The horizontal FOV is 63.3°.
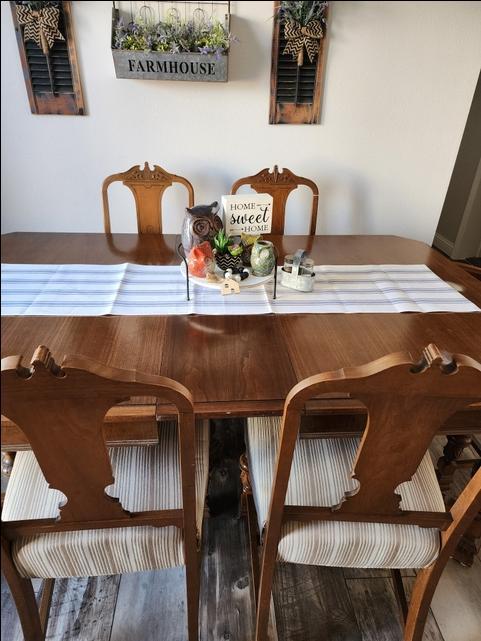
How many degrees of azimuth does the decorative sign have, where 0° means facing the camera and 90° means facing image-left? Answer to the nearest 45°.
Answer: approximately 0°

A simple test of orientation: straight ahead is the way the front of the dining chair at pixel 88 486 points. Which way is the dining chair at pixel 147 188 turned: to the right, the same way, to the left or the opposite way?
the opposite way

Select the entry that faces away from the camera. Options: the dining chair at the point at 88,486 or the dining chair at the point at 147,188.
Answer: the dining chair at the point at 88,486

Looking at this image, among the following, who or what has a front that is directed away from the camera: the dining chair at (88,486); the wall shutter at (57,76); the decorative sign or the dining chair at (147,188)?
the dining chair at (88,486)

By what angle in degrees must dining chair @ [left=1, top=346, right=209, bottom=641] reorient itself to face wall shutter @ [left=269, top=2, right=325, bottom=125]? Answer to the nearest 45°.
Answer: approximately 45° to its right

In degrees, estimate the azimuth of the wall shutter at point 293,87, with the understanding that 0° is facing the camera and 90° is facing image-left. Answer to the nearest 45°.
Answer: approximately 0°

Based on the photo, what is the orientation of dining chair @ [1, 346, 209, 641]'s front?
away from the camera

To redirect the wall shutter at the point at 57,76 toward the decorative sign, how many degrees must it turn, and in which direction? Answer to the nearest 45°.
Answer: approximately 45° to its left

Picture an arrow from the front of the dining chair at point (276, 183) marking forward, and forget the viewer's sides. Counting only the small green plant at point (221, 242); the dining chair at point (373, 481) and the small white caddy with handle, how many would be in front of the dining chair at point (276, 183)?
3

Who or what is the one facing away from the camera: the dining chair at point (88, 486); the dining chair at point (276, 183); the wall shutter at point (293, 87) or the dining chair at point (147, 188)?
the dining chair at point (88, 486)

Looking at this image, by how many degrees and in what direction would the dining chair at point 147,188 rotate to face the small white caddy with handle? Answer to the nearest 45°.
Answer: approximately 45° to its left
